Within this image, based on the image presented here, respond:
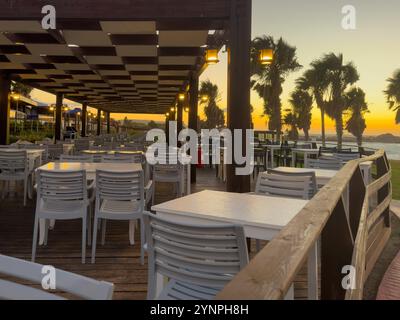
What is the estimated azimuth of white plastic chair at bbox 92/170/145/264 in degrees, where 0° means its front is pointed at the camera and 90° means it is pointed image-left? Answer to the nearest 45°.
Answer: approximately 180°

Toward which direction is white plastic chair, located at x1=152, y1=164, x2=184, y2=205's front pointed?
away from the camera

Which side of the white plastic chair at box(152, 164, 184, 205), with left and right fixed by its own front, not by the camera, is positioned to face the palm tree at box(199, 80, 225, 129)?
front

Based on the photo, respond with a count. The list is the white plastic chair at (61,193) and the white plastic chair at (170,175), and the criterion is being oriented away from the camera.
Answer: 2

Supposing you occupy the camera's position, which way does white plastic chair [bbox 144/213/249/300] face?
facing away from the viewer and to the right of the viewer

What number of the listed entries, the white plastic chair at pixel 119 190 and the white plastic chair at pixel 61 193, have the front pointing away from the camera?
2

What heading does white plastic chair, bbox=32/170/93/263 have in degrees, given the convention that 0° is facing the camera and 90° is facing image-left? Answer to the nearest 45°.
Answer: approximately 180°

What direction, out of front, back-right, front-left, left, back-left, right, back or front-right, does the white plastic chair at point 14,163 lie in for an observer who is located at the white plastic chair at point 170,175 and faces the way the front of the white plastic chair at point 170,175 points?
left

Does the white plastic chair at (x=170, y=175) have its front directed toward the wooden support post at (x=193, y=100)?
yes

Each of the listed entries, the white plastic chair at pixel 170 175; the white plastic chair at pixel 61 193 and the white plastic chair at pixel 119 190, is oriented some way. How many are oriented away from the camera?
3
